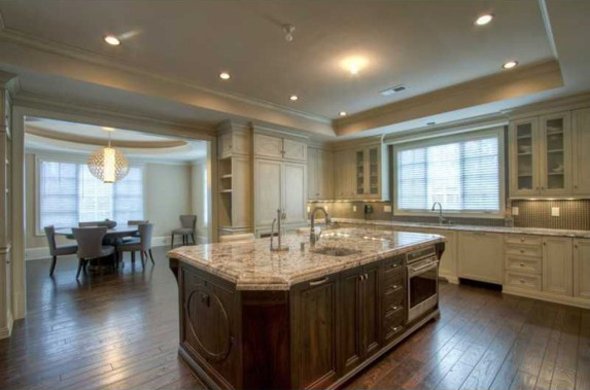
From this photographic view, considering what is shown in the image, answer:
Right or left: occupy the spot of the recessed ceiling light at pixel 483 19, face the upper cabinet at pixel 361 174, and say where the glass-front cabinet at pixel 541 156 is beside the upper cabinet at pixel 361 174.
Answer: right

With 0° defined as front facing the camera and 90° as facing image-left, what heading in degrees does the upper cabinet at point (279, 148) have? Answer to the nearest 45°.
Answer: approximately 315°

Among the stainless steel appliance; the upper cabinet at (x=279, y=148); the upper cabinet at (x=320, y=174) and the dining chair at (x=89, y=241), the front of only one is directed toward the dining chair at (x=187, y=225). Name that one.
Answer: the dining chair at (x=89, y=241)

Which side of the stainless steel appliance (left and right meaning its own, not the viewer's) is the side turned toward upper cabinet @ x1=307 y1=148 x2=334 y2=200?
back

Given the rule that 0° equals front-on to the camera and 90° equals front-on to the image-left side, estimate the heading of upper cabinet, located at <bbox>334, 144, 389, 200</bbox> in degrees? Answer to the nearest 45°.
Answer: approximately 45°

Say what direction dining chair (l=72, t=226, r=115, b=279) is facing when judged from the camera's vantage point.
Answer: facing away from the viewer and to the right of the viewer

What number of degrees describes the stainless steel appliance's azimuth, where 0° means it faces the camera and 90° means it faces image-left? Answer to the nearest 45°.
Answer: approximately 315°

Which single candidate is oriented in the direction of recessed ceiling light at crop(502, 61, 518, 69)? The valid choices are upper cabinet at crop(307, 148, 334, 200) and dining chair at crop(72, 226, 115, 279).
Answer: the upper cabinet

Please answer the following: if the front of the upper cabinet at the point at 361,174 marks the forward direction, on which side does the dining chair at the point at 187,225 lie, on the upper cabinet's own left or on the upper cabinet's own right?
on the upper cabinet's own right

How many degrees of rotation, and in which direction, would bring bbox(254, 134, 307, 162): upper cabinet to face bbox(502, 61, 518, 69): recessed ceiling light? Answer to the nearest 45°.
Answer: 0° — it already faces it
